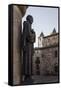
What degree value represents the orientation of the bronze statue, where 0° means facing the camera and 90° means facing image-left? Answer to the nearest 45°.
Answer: approximately 270°
